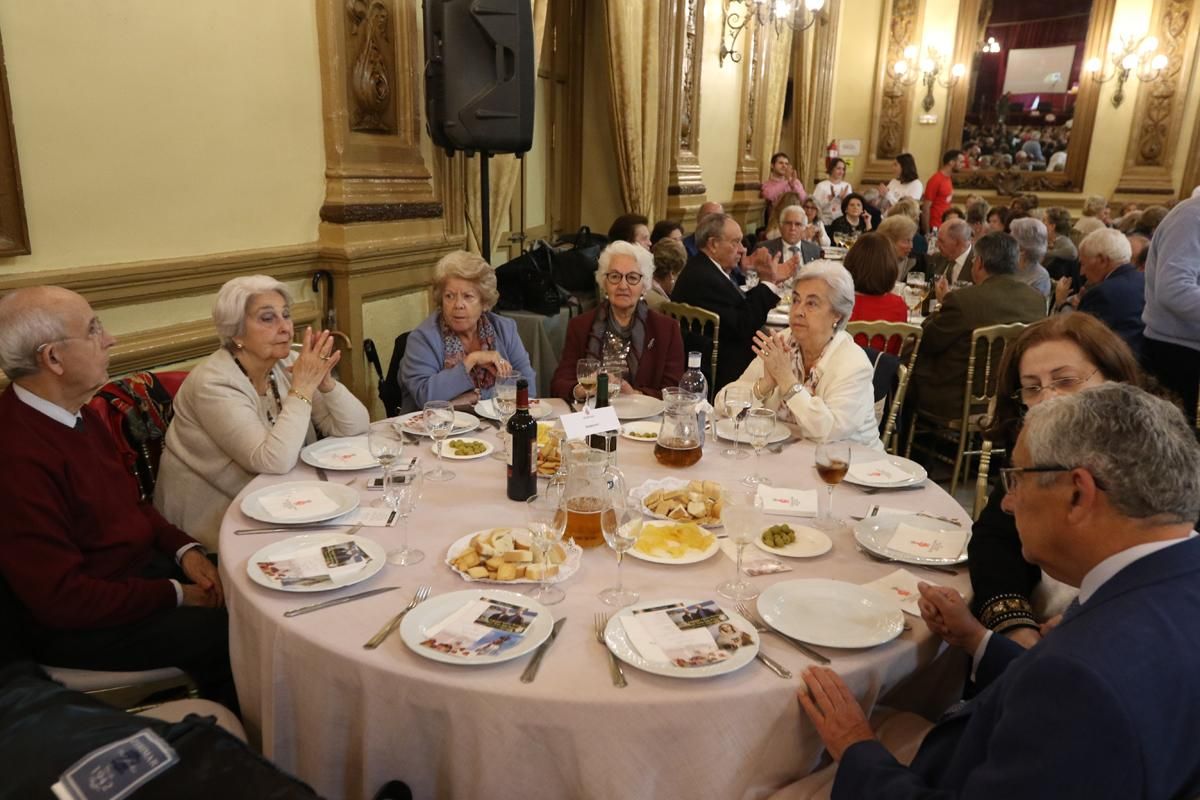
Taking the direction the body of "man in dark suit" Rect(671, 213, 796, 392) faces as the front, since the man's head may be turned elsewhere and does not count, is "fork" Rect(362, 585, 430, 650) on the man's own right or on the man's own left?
on the man's own right

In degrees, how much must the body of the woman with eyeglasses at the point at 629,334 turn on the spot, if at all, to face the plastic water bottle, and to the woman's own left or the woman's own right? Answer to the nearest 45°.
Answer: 0° — they already face it

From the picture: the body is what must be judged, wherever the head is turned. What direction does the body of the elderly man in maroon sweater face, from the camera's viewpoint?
to the viewer's right

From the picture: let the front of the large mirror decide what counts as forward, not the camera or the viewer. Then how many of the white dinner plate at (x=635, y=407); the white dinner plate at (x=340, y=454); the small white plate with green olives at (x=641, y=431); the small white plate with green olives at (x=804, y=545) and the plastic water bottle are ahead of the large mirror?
5

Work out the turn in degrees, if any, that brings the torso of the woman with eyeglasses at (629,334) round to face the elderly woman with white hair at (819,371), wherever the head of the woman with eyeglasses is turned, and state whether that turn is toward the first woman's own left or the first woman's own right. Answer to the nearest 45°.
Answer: approximately 45° to the first woman's own left

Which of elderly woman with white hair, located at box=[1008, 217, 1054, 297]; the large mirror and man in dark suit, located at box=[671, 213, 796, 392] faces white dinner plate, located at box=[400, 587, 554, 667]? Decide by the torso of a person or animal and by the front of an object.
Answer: the large mirror

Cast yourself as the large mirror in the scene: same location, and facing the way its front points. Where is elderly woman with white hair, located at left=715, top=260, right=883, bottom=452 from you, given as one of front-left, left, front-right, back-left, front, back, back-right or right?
front

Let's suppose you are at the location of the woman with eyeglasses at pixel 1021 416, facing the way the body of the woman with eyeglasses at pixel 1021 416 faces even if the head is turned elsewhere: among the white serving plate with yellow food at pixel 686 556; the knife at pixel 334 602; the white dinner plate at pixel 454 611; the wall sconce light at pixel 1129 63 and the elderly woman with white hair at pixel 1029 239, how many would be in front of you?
3

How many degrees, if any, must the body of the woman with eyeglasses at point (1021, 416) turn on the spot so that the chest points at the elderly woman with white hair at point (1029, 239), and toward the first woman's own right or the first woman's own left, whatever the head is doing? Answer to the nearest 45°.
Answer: approximately 135° to the first woman's own right

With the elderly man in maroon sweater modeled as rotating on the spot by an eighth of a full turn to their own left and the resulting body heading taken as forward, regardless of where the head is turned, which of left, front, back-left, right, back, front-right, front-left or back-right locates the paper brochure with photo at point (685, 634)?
right

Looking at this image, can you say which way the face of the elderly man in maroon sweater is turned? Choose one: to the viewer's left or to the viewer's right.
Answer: to the viewer's right

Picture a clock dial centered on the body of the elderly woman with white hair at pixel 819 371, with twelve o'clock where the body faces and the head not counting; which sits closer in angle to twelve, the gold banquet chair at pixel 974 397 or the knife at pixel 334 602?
the knife

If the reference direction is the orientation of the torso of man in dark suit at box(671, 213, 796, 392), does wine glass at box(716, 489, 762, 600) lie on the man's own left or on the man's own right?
on the man's own right

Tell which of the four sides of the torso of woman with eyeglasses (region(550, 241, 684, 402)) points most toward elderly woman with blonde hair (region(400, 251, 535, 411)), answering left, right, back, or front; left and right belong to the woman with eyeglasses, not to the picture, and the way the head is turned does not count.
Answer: right

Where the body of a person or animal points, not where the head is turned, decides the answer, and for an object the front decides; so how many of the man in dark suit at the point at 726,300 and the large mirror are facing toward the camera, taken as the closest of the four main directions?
1

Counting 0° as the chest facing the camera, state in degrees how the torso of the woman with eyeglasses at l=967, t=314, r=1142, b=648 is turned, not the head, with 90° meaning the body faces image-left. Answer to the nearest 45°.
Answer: approximately 45°

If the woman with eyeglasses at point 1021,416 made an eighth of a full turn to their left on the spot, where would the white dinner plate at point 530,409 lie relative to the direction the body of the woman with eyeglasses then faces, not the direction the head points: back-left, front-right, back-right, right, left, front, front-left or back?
right

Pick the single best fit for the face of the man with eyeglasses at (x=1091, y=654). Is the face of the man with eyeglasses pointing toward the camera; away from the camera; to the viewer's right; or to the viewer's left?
to the viewer's left
